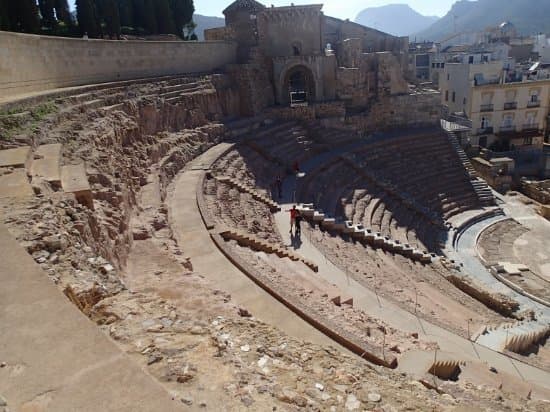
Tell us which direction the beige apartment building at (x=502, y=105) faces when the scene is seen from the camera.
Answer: facing the viewer

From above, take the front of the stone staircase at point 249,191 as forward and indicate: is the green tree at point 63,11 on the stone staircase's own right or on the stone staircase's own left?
on the stone staircase's own left

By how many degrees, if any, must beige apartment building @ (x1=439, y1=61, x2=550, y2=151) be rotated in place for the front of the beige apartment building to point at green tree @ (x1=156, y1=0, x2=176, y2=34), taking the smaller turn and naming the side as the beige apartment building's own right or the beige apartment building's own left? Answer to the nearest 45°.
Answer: approximately 90° to the beige apartment building's own right

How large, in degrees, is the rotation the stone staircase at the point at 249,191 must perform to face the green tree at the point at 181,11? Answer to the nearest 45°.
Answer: approximately 90° to its left

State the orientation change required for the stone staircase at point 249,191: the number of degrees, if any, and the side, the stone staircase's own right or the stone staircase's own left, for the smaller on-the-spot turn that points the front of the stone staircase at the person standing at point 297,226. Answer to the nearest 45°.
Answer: approximately 45° to the stone staircase's own right

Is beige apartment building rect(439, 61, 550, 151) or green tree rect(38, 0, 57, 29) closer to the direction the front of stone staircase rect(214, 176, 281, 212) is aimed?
the beige apartment building

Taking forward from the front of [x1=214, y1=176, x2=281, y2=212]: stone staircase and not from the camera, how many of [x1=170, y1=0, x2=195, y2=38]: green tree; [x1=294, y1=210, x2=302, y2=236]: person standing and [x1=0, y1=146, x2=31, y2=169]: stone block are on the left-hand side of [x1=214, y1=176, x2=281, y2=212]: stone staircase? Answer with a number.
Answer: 1

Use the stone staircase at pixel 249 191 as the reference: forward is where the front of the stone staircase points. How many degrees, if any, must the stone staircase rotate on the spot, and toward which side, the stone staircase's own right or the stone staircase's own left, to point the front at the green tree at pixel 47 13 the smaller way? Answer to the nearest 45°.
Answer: approximately 135° to the stone staircase's own left

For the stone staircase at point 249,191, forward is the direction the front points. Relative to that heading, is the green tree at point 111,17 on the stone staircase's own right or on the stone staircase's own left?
on the stone staircase's own left

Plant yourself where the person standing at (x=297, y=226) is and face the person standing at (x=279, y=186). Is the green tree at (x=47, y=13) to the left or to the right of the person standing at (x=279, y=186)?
left

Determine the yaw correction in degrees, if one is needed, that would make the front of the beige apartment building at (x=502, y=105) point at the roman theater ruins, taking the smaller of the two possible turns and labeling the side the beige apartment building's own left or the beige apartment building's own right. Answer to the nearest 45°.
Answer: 0° — it already faces it

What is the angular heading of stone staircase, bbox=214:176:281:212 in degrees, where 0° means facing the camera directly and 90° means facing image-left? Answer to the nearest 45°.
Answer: approximately 270°

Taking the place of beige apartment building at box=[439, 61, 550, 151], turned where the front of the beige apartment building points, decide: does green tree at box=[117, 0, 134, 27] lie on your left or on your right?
on your right

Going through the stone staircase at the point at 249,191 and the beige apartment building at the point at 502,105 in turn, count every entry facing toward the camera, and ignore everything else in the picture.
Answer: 1
